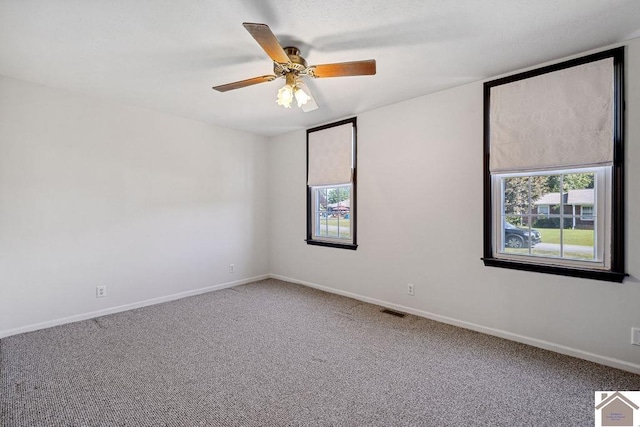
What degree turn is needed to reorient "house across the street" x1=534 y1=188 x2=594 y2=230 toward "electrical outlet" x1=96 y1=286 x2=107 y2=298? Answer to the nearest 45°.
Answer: approximately 45° to its right

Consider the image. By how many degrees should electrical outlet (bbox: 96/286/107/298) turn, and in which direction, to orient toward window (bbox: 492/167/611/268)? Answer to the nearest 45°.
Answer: approximately 45° to its left

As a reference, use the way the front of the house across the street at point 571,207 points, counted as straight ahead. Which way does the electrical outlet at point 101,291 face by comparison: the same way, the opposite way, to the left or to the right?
to the left

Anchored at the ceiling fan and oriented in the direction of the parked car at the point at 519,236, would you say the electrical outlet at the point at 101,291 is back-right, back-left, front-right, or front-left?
back-left

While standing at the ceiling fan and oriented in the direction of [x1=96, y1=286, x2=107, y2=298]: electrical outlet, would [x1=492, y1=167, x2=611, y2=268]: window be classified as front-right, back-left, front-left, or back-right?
back-right

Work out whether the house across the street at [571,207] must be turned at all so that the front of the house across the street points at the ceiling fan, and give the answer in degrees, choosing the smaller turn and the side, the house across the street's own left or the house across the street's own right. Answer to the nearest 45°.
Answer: approximately 45° to the house across the street's own right

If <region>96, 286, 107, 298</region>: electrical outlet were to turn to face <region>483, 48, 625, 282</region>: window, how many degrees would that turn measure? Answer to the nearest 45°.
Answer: approximately 45° to its left
